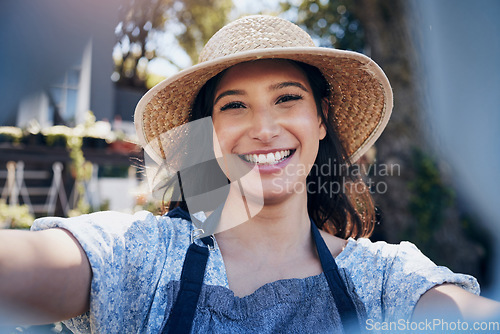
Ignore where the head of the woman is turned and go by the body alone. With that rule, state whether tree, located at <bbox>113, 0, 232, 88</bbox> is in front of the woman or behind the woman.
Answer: behind

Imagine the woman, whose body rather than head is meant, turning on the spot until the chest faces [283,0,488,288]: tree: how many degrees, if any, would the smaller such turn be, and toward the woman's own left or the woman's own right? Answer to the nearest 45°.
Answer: approximately 135° to the woman's own left

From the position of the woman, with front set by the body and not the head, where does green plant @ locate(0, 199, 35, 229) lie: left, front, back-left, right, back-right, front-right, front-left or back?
back-right

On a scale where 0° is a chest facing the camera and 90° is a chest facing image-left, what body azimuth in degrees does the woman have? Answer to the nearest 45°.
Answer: approximately 0°
